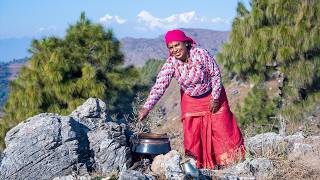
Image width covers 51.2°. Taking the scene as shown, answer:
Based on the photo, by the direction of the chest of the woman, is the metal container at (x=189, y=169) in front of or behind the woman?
in front

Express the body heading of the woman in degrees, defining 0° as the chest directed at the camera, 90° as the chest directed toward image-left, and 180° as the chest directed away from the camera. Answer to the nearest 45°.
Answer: approximately 45°

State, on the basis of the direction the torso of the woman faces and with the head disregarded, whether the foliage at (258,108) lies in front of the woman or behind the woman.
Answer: behind

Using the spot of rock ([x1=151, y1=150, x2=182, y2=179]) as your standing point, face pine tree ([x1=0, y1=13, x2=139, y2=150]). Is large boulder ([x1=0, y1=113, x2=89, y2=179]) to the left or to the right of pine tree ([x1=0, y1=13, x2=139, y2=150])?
left

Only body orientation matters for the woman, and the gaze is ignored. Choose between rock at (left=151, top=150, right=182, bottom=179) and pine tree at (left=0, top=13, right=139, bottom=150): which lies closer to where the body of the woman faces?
the rock

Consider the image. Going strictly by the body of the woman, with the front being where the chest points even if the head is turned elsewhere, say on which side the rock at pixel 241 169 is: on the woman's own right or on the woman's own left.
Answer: on the woman's own left

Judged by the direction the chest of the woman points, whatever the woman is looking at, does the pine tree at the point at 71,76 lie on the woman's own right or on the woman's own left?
on the woman's own right

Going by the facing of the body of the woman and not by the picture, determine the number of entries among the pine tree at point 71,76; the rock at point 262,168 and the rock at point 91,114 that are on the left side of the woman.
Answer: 1

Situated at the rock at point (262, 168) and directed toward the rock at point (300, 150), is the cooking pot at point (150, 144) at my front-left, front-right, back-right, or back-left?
back-left

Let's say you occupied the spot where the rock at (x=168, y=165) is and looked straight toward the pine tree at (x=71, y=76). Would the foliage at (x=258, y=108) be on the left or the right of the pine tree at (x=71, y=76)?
right

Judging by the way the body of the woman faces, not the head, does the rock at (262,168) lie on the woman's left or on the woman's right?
on the woman's left
